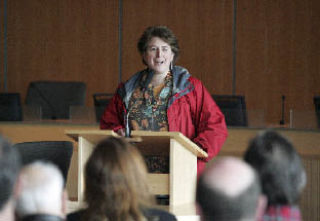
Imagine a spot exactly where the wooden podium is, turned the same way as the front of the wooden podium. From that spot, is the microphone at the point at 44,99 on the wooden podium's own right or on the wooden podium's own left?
on the wooden podium's own right
